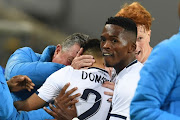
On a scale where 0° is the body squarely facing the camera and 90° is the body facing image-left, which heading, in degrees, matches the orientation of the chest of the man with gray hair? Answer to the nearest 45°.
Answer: approximately 270°
